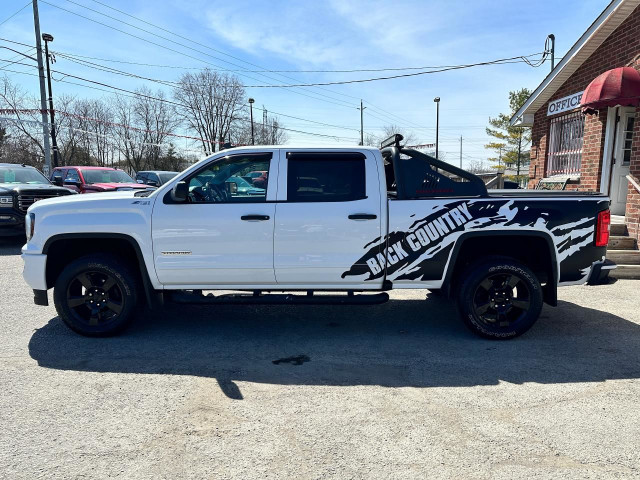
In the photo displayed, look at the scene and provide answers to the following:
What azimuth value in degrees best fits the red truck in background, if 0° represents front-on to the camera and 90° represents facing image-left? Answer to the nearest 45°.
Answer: approximately 315°

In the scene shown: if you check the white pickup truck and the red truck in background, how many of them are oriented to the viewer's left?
1

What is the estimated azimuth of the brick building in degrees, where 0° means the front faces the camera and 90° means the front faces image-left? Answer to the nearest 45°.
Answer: approximately 45°

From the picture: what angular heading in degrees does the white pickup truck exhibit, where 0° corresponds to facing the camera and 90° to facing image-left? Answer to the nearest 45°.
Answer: approximately 90°

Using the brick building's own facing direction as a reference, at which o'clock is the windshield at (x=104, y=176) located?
The windshield is roughly at 1 o'clock from the brick building.

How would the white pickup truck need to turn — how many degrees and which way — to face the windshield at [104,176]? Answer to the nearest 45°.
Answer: approximately 45° to its right

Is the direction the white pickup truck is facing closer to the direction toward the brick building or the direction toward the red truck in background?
the red truck in background

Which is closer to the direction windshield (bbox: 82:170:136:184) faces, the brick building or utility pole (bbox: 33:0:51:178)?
the brick building

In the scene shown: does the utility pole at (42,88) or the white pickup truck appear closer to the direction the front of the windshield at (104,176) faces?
the white pickup truck

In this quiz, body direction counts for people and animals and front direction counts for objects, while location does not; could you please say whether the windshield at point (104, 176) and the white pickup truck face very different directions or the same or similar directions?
very different directions

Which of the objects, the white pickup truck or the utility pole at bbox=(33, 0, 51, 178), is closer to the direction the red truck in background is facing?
the white pickup truck

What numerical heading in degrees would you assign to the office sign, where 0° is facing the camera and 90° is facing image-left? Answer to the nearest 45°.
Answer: approximately 45°
